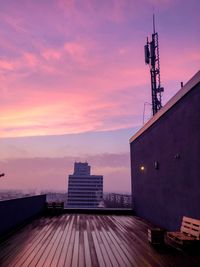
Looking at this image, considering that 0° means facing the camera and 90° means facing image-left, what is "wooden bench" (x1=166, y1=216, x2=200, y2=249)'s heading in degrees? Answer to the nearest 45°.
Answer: approximately 45°
